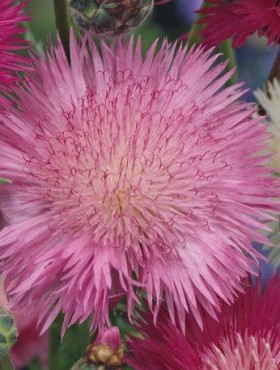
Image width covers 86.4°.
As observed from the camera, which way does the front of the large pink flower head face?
facing the viewer
